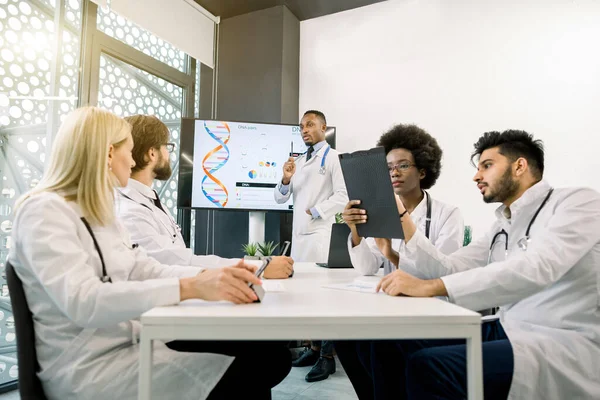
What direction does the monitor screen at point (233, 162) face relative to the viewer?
toward the camera

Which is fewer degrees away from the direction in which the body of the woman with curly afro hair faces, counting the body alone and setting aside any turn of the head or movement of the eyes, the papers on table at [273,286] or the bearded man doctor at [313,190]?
the papers on table

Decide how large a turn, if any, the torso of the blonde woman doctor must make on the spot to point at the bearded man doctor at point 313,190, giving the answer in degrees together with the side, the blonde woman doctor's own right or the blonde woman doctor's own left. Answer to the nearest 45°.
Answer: approximately 45° to the blonde woman doctor's own left

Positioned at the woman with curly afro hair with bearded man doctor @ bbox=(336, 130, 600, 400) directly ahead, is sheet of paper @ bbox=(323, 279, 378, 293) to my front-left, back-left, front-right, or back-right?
front-right

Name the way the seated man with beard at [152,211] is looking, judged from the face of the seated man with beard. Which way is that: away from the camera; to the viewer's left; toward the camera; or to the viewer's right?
to the viewer's right

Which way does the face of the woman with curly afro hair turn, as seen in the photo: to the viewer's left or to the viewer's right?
to the viewer's left

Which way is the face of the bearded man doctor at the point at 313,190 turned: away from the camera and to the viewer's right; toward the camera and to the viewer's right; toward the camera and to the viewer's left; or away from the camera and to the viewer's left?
toward the camera and to the viewer's left

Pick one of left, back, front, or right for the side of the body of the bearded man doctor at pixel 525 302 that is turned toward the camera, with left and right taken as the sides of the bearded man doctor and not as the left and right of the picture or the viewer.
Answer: left

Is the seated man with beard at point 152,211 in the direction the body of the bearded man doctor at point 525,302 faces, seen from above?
yes

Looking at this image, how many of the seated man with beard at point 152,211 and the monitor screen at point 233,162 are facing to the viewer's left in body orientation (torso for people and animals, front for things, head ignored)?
0

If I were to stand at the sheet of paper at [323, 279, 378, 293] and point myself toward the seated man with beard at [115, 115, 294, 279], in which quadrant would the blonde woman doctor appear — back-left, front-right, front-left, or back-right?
front-left

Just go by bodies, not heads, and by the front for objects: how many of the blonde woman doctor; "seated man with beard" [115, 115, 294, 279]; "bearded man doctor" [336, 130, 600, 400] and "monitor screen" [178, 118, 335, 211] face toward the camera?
1

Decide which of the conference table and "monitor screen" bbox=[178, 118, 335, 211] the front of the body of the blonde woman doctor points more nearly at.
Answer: the conference table

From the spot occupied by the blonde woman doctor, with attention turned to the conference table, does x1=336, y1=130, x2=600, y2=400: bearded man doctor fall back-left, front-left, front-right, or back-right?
front-right

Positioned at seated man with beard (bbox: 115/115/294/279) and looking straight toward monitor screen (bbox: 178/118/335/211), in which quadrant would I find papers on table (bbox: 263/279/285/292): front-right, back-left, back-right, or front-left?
back-right

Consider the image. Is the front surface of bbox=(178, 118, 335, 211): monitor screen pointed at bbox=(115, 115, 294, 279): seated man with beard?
yes

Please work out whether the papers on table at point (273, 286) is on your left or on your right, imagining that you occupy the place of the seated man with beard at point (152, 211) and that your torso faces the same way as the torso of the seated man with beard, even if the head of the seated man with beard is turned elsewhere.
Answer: on your right

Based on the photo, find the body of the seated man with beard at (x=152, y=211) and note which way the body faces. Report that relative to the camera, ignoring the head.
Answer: to the viewer's right

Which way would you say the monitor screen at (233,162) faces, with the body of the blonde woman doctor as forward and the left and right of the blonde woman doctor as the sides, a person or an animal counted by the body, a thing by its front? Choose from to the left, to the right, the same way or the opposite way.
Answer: to the right
